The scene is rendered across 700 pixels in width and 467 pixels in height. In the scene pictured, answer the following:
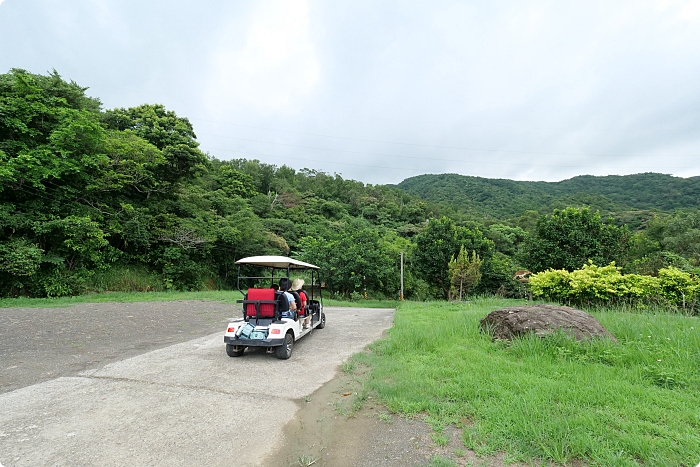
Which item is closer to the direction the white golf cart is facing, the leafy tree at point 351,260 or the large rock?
the leafy tree

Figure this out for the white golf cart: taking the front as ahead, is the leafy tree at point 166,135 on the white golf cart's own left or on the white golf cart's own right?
on the white golf cart's own left

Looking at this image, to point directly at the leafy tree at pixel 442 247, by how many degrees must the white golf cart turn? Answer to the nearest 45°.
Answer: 0° — it already faces it

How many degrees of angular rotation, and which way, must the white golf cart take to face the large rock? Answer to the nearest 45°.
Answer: approximately 45° to its right

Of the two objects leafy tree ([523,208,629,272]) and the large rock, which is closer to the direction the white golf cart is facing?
the leafy tree

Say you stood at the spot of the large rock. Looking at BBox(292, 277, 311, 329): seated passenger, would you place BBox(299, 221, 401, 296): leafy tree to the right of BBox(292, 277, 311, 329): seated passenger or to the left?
right

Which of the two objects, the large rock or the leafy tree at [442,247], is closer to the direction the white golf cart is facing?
the leafy tree

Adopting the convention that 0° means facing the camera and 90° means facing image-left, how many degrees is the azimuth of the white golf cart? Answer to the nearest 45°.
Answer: approximately 225°
